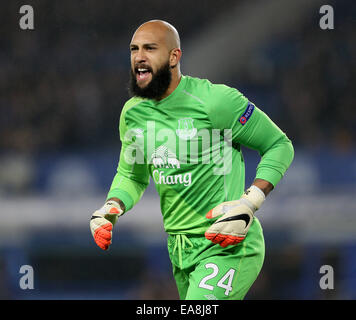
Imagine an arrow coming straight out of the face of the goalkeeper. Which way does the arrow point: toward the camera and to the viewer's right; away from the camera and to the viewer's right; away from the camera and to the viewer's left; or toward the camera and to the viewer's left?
toward the camera and to the viewer's left

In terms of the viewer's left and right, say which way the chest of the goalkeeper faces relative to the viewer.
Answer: facing the viewer and to the left of the viewer
